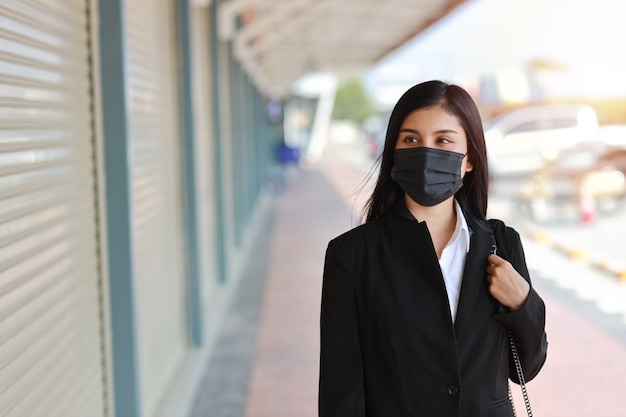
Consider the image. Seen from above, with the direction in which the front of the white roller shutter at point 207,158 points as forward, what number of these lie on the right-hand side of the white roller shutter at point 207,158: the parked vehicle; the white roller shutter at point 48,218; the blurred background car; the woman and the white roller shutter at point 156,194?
3

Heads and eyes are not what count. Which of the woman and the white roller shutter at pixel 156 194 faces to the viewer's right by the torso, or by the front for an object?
the white roller shutter

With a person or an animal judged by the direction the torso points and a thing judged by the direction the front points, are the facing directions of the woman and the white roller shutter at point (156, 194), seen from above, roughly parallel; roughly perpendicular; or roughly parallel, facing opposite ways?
roughly perpendicular

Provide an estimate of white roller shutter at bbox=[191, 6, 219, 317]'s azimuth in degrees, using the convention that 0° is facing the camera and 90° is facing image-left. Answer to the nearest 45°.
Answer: approximately 270°

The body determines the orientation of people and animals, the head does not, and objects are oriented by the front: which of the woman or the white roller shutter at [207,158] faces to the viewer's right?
the white roller shutter

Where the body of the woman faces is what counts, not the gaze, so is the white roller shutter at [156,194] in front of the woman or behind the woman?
behind

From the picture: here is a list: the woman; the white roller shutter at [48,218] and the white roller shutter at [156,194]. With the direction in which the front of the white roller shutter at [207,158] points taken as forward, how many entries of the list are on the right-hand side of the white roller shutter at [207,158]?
3

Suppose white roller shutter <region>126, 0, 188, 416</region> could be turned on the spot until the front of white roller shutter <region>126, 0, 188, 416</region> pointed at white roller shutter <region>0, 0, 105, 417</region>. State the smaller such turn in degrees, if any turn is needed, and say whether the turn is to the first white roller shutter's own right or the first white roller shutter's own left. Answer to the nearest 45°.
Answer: approximately 90° to the first white roller shutter's own right

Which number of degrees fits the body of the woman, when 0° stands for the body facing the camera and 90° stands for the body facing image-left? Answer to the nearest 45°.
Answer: approximately 0°

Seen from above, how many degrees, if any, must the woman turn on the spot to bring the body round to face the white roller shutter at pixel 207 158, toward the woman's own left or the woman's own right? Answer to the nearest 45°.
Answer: approximately 180°

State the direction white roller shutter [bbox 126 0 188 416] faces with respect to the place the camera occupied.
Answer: facing to the right of the viewer
